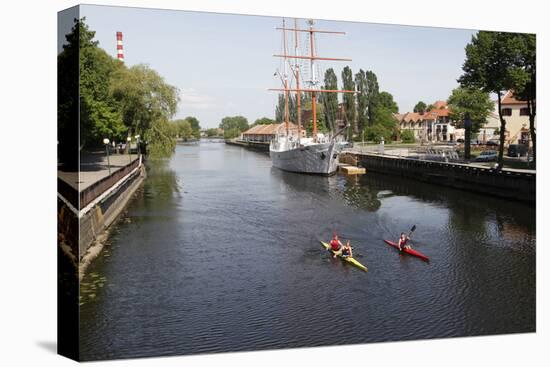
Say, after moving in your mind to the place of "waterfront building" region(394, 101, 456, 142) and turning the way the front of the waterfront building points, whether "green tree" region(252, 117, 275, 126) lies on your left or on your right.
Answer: on your right

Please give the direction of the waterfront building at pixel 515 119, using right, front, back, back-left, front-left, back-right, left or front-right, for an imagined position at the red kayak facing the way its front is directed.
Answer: left

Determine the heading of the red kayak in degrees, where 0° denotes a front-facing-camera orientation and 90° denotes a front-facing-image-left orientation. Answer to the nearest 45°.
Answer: approximately 315°

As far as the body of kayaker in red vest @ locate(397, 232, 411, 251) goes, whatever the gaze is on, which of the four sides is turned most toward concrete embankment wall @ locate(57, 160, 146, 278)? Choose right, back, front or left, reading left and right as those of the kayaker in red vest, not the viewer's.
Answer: right

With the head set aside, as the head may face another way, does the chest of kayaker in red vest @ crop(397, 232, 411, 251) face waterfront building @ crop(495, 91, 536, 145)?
no

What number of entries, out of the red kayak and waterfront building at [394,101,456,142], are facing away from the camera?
0

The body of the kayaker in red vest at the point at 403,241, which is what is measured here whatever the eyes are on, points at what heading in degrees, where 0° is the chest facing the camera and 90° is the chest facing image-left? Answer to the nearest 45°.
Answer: approximately 315°

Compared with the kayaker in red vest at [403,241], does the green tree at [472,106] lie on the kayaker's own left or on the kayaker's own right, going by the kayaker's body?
on the kayaker's own left

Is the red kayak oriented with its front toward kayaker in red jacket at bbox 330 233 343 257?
no
